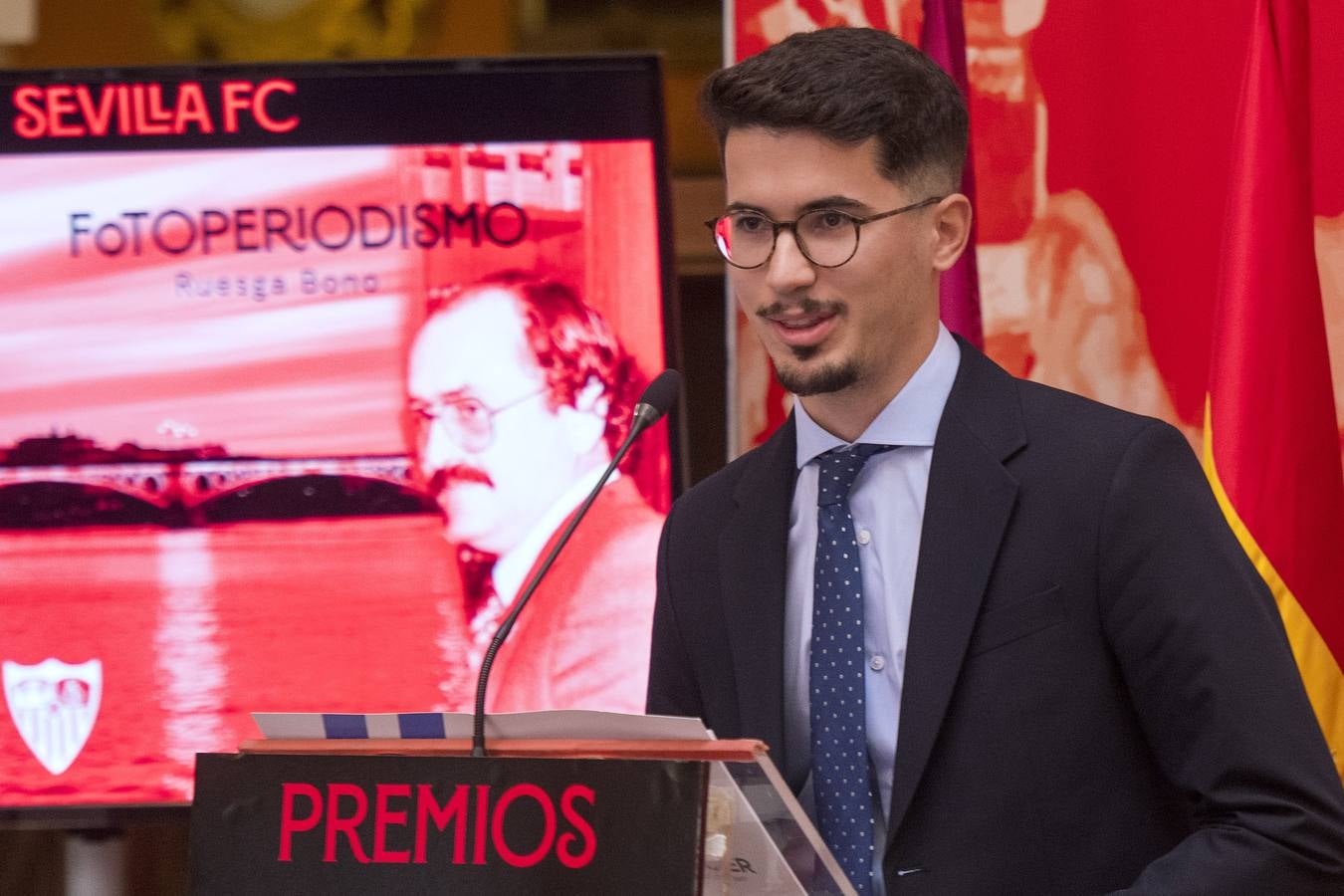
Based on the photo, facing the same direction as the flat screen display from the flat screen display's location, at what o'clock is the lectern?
The lectern is roughly at 12 o'clock from the flat screen display.

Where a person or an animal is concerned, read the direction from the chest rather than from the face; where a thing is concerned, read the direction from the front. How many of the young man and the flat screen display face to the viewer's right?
0

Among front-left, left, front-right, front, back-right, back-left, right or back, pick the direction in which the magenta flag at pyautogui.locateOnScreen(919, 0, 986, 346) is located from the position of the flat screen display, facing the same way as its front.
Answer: left

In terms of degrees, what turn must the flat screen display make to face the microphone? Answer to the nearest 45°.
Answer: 0° — it already faces it

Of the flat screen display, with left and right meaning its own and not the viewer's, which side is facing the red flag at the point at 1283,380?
left

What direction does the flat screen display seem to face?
toward the camera

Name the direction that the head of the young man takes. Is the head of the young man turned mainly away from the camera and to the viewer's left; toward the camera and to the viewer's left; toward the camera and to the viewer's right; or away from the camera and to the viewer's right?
toward the camera and to the viewer's left

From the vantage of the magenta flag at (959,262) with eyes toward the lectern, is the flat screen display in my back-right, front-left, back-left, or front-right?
front-right

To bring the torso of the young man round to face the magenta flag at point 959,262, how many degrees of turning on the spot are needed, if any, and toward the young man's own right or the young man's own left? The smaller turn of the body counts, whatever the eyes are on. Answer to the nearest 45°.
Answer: approximately 135° to the young man's own right
